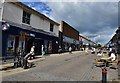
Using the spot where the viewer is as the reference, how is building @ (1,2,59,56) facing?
facing the viewer and to the right of the viewer
